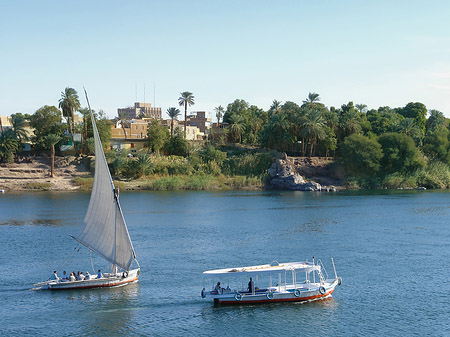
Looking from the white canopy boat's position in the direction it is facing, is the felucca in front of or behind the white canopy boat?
behind

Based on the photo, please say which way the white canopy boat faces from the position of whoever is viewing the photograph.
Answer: facing to the right of the viewer
